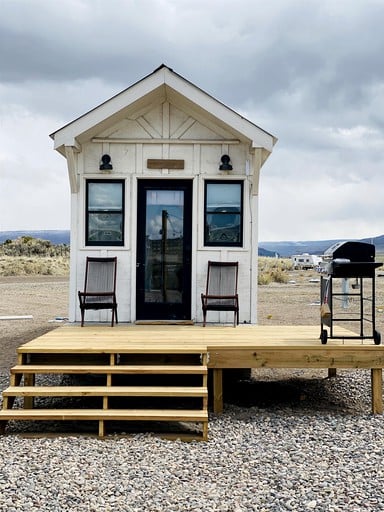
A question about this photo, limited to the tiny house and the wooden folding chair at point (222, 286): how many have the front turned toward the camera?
2

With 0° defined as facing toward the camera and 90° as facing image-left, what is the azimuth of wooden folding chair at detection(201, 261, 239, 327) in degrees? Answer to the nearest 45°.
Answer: approximately 0°

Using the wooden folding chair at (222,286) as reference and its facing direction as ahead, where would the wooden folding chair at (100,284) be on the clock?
the wooden folding chair at (100,284) is roughly at 3 o'clock from the wooden folding chair at (222,286).

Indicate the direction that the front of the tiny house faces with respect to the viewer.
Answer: facing the viewer

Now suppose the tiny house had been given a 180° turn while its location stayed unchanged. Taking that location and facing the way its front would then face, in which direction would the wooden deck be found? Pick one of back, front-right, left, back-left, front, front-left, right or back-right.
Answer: back
